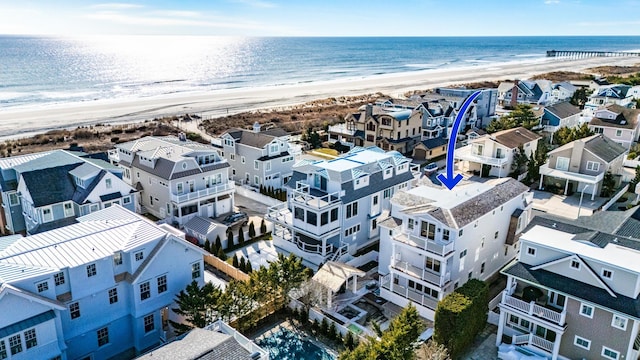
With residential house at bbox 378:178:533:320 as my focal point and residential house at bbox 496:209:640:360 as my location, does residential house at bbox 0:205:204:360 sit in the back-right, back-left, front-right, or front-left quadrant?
front-left

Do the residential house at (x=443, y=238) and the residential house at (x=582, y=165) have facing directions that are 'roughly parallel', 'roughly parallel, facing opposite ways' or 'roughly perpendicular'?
roughly parallel

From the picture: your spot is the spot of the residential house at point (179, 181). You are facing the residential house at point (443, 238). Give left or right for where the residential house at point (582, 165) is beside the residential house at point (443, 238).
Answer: left

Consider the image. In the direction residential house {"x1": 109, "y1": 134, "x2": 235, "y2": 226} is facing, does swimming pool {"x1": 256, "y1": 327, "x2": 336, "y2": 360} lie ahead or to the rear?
ahead

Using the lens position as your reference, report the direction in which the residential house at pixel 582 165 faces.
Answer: facing the viewer and to the left of the viewer

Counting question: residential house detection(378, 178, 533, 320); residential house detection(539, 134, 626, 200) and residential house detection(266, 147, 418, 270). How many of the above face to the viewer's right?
0

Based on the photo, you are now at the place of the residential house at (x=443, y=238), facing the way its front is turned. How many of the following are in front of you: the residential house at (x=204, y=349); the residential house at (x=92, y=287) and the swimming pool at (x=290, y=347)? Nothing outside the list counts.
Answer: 3

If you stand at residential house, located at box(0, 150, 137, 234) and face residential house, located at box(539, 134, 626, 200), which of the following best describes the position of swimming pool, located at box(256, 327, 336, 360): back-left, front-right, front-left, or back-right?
front-right

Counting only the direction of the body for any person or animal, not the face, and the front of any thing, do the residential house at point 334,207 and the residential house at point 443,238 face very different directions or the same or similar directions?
same or similar directions

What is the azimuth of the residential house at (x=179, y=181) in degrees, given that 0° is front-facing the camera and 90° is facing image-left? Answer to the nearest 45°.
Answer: approximately 315°

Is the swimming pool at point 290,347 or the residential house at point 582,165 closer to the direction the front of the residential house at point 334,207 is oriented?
the swimming pool

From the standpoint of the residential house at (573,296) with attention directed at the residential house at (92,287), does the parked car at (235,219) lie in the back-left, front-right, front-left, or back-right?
front-right

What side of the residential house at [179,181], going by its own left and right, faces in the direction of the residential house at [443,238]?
front

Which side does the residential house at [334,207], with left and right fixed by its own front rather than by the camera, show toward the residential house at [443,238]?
left

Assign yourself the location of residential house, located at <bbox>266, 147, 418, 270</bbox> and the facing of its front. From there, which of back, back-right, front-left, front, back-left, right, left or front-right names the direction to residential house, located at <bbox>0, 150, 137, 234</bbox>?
front-right

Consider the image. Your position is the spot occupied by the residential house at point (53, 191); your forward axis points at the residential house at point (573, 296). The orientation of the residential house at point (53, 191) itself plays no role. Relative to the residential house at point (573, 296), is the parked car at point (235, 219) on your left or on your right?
left
